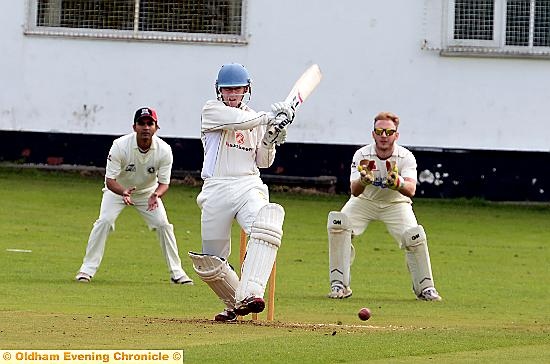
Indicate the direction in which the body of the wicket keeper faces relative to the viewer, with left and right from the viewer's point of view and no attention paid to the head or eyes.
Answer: facing the viewer

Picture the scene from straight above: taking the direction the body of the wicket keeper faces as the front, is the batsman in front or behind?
in front

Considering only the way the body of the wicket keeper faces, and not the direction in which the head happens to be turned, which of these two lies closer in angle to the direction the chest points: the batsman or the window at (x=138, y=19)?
the batsman

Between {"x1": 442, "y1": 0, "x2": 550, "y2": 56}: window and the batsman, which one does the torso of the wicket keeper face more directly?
the batsman

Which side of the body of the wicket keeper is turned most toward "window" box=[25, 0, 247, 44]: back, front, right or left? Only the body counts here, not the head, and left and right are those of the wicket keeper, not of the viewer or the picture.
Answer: back

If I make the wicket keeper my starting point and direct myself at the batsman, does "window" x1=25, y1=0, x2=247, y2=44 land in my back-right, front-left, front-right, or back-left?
back-right

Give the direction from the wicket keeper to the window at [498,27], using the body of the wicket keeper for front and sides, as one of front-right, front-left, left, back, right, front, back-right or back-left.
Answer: back
